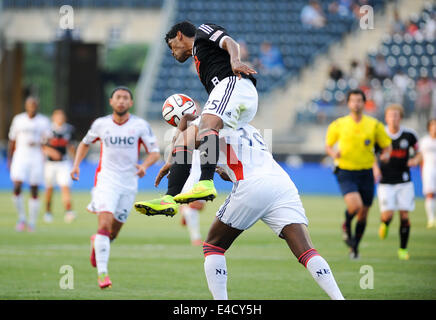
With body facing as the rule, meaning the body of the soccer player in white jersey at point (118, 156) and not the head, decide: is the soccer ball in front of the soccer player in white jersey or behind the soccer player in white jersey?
in front

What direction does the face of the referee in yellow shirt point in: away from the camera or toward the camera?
toward the camera

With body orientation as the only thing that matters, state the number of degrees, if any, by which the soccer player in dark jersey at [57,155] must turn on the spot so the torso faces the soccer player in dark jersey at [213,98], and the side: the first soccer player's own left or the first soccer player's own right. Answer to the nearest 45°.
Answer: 0° — they already face them

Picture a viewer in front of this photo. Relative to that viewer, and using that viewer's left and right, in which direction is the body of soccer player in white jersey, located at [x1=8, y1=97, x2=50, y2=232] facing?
facing the viewer

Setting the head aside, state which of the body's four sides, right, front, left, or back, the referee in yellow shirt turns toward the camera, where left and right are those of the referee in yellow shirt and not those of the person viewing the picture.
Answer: front

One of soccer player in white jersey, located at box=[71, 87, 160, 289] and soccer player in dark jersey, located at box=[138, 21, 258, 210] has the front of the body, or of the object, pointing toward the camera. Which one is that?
the soccer player in white jersey

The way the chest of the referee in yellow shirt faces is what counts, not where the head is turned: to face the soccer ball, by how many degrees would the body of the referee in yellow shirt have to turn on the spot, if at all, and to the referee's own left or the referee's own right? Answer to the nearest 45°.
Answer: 0° — they already face it

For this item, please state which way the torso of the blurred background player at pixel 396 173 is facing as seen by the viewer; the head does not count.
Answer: toward the camera

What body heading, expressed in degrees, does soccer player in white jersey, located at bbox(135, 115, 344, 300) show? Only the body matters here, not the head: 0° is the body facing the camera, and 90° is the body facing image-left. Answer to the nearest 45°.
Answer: approximately 135°

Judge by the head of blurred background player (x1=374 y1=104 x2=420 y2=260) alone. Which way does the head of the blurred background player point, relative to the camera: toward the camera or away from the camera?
toward the camera

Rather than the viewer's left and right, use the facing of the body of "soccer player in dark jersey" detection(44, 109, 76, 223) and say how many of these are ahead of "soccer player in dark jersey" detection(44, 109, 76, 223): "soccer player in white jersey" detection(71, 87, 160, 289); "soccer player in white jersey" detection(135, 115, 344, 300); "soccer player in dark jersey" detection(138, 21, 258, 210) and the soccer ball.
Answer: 4

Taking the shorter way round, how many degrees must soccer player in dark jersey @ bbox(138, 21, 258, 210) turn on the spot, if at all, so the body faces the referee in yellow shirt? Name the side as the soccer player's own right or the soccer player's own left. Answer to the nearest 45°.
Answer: approximately 90° to the soccer player's own right

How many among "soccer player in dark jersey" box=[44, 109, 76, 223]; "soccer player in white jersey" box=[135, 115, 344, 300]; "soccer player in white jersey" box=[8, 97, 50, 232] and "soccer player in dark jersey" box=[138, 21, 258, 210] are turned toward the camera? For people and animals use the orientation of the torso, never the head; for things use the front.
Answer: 2
